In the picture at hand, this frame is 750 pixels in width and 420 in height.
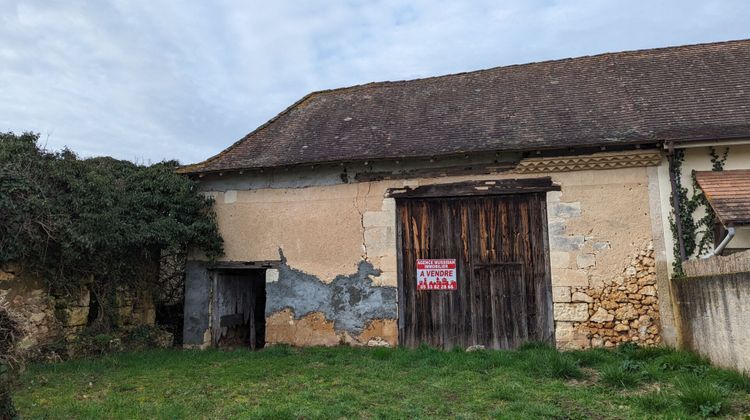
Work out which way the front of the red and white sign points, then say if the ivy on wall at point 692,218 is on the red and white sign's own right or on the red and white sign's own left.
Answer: on the red and white sign's own left

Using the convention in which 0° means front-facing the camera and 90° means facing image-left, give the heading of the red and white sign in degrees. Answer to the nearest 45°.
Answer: approximately 0°

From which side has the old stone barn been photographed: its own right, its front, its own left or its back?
front

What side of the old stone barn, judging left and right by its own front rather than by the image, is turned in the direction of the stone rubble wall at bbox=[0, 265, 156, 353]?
right

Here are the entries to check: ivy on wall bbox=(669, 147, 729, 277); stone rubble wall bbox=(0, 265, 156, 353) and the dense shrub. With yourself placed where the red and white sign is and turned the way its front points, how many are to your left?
1
